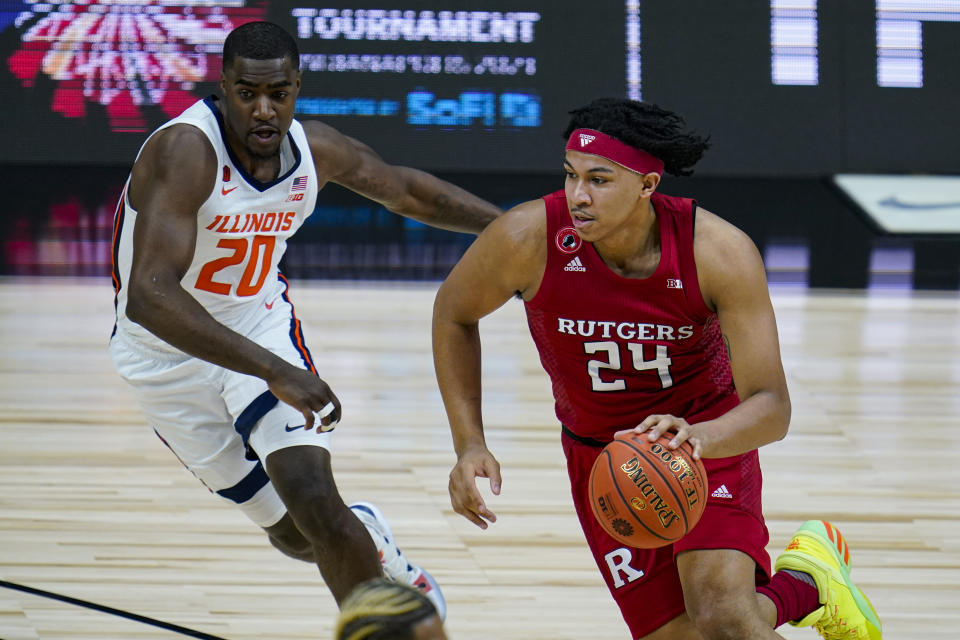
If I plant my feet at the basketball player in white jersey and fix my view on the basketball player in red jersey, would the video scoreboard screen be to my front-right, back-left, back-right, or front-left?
back-left

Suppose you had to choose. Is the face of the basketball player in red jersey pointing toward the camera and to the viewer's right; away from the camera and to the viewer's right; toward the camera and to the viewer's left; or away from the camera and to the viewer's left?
toward the camera and to the viewer's left

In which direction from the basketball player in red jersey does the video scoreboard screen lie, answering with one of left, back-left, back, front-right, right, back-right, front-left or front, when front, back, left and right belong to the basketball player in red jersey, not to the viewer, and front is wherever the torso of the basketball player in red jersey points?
back

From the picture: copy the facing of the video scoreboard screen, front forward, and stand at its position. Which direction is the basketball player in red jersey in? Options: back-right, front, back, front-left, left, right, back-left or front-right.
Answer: front

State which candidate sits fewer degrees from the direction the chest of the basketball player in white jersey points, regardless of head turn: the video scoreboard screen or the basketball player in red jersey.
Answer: the basketball player in red jersey

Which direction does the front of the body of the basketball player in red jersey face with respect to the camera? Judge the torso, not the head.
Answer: toward the camera

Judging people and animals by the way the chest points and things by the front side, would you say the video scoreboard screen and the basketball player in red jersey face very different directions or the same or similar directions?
same or similar directions

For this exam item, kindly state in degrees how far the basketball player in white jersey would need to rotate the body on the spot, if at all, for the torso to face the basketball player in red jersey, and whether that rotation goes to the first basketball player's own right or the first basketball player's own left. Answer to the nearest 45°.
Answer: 0° — they already face them

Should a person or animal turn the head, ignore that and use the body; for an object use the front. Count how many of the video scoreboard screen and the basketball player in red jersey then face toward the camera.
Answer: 2

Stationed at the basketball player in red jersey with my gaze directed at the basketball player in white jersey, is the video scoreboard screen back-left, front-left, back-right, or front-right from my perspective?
front-right

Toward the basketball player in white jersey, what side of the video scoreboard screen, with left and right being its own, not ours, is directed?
front

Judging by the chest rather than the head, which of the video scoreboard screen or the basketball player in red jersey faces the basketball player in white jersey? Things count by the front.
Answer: the video scoreboard screen

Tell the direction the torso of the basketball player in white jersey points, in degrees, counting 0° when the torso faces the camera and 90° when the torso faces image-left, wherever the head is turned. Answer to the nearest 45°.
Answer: approximately 315°
